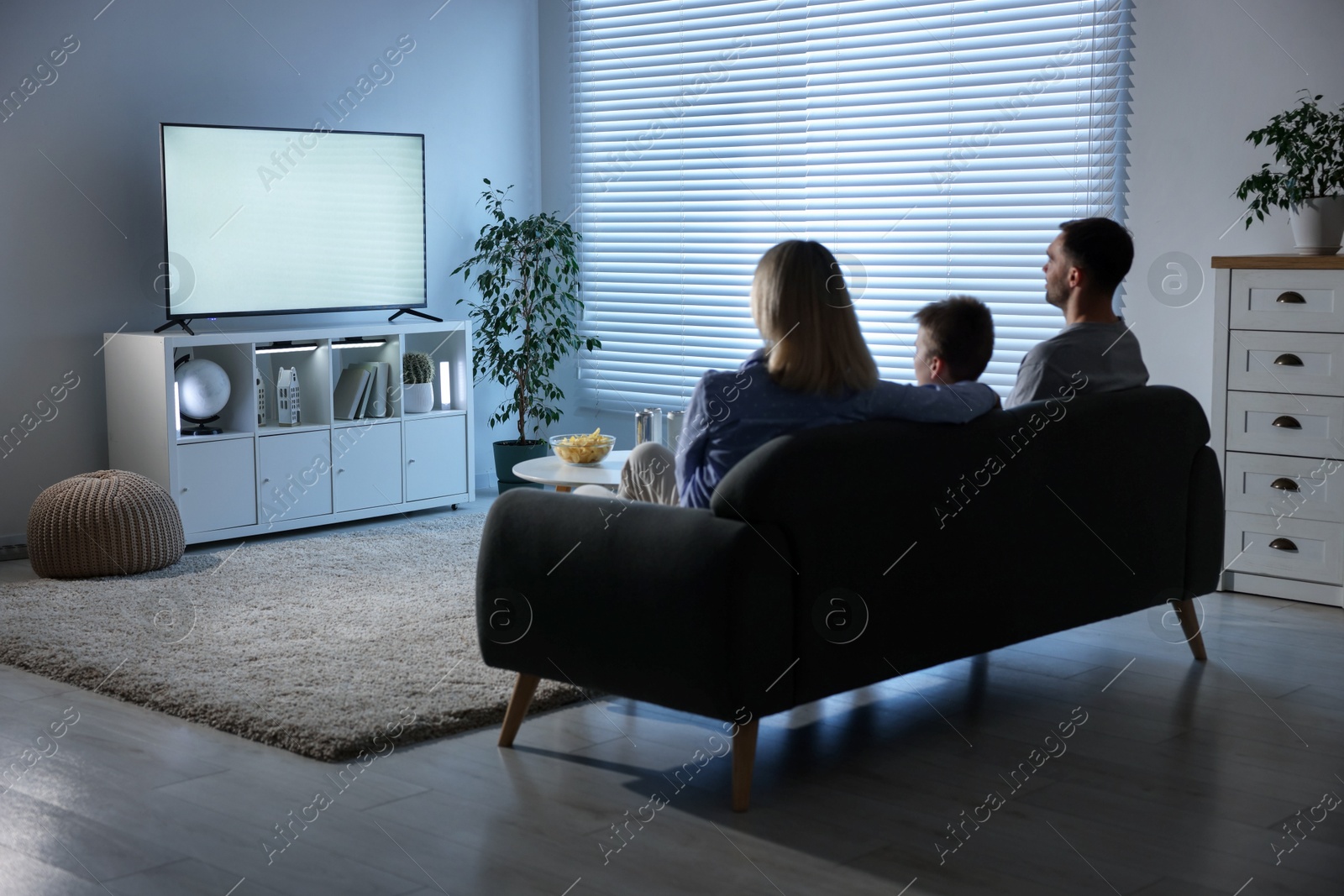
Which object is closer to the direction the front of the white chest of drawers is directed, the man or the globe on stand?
the man

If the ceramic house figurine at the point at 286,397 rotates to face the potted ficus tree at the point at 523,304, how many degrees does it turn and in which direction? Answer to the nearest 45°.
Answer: approximately 90° to its left

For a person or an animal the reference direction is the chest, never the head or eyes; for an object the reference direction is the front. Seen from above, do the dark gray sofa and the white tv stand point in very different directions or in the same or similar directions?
very different directions

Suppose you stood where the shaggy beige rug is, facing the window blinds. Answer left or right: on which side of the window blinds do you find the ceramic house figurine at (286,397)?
left

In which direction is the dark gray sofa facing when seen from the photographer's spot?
facing away from the viewer and to the left of the viewer

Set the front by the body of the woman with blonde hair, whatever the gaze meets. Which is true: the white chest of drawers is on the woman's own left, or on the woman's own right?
on the woman's own right

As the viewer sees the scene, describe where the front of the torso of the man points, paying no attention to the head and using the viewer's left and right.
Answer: facing away from the viewer and to the left of the viewer

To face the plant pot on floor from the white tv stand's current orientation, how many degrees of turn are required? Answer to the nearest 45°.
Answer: approximately 90° to its left

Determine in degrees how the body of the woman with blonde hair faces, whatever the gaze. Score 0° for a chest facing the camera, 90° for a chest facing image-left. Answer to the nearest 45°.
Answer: approximately 135°
